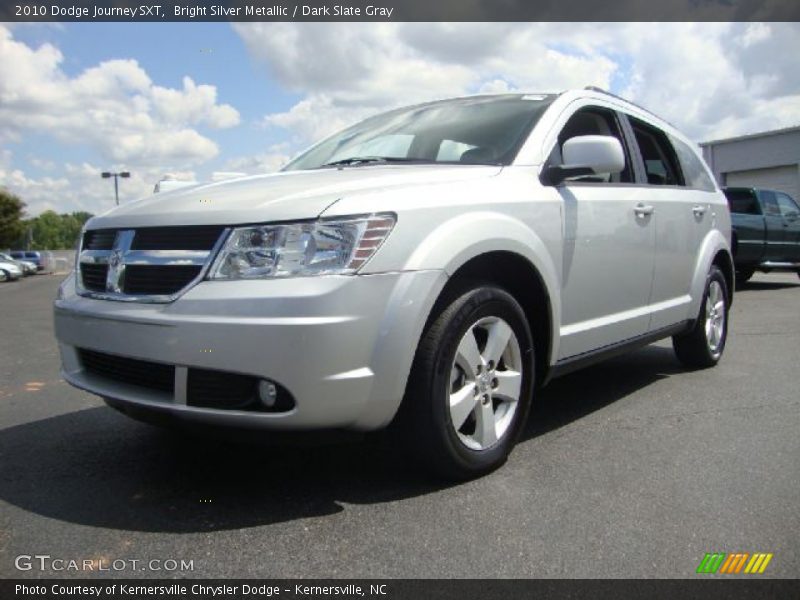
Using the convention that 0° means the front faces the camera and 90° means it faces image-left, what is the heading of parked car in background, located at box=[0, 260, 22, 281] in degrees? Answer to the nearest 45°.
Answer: approximately 315°

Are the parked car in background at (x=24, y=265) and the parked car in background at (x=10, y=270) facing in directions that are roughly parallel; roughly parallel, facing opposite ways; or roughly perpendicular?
roughly parallel

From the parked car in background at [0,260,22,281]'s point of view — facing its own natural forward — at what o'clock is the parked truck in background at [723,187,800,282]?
the parked truck in background at [723,187,800,282] is roughly at 1 o'clock from the parked car in background at [0,260,22,281].

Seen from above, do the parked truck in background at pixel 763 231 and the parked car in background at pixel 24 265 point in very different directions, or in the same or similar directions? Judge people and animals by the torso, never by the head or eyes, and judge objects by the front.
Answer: same or similar directions

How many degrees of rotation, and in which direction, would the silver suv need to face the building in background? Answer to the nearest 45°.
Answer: approximately 180°

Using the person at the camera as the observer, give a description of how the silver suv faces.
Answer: facing the viewer and to the left of the viewer

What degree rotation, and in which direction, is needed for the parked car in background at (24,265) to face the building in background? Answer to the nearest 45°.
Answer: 0° — it already faces it

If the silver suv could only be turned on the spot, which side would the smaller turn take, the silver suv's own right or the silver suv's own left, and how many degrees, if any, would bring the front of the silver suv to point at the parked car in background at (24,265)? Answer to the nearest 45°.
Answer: approximately 90° to the silver suv's own right
